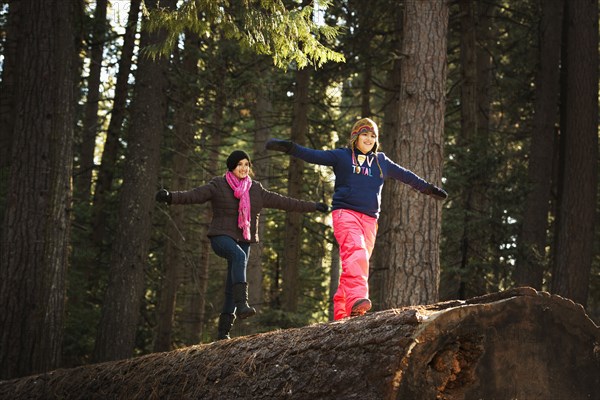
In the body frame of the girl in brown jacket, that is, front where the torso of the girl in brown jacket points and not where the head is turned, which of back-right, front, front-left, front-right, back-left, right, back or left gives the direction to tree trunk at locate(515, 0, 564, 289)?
left

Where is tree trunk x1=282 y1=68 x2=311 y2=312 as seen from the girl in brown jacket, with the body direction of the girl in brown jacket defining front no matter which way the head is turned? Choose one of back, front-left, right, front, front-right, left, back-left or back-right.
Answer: back-left

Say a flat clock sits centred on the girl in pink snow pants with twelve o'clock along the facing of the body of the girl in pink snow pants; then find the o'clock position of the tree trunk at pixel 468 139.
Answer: The tree trunk is roughly at 8 o'clock from the girl in pink snow pants.

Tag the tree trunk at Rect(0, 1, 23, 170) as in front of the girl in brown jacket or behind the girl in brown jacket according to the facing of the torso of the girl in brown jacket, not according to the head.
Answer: behind

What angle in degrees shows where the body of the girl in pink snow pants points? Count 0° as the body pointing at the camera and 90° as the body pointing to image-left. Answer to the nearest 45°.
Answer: approximately 315°

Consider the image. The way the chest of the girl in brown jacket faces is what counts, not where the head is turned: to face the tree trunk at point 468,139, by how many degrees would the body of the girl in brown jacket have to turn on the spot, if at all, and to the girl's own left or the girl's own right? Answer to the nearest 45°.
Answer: approximately 90° to the girl's own left
